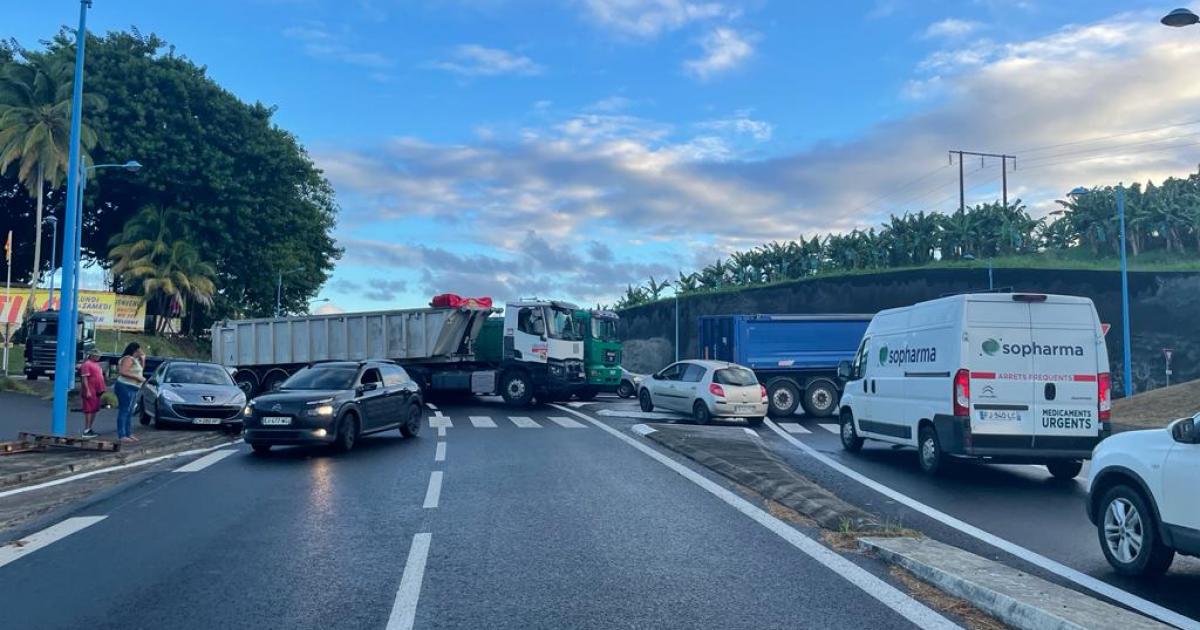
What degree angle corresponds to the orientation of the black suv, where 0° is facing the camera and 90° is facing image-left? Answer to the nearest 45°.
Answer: approximately 45°

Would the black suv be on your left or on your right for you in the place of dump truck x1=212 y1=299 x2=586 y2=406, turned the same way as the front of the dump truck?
on your right

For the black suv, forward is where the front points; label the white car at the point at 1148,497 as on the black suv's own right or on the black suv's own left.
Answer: on the black suv's own left

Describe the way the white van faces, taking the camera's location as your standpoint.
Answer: facing away from the viewer and to the left of the viewer

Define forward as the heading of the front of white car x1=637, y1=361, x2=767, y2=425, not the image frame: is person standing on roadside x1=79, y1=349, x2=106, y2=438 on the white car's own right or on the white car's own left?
on the white car's own left

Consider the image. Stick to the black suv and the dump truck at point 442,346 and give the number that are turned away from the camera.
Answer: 0

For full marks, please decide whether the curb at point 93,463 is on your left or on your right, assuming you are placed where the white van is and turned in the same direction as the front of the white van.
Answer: on your left

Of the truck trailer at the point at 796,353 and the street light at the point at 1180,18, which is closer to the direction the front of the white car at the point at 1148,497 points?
the truck trailer

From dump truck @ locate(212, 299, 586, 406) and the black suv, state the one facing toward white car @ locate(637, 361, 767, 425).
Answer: the dump truck

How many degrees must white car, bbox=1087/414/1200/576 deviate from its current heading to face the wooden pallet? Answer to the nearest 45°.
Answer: approximately 45° to its left

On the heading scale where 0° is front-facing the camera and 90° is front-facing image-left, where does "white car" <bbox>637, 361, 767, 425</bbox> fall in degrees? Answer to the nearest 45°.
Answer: approximately 135°
